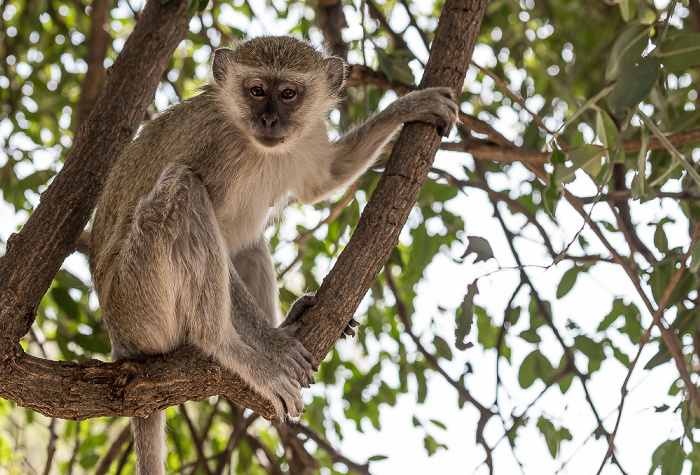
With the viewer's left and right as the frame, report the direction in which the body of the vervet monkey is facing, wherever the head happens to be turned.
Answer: facing the viewer and to the right of the viewer

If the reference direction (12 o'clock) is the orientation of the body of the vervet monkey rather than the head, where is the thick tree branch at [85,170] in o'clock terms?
The thick tree branch is roughly at 5 o'clock from the vervet monkey.

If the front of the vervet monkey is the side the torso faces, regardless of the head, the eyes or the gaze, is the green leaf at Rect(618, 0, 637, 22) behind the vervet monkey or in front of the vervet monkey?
in front

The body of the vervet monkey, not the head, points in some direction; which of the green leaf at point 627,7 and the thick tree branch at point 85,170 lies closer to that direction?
the green leaf
